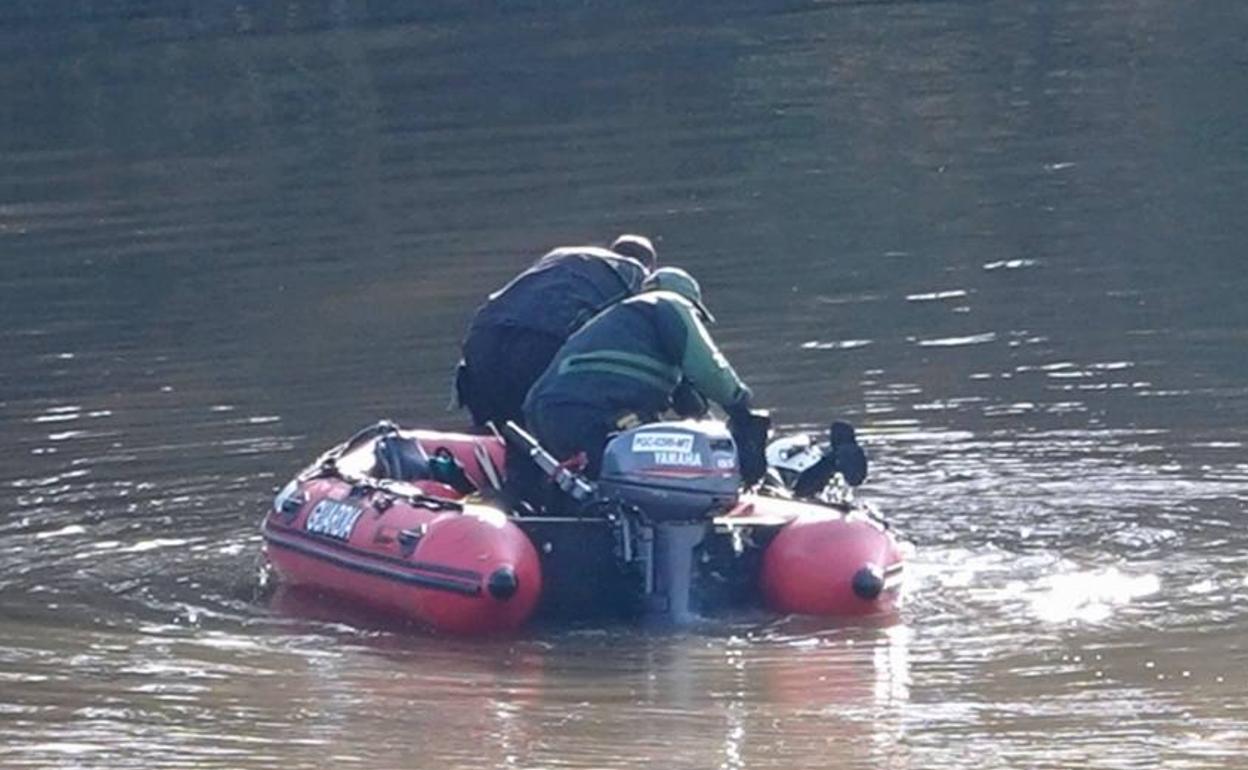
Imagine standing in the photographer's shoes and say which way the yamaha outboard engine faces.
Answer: facing away from the viewer and to the left of the viewer

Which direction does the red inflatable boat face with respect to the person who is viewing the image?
facing away from the viewer and to the left of the viewer
